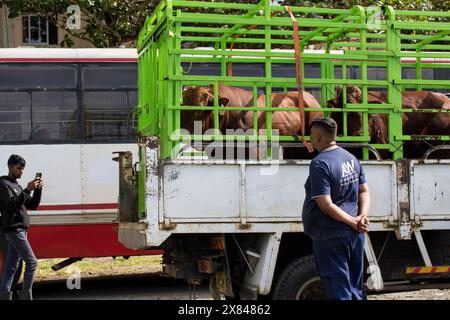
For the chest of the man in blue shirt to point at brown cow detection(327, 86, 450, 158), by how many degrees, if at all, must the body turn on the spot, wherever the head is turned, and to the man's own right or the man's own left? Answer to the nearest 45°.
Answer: approximately 45° to the man's own right

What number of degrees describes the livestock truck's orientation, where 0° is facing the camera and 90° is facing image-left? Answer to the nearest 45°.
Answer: approximately 270°

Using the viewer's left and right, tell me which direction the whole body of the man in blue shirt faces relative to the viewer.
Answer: facing away from the viewer and to the left of the viewer

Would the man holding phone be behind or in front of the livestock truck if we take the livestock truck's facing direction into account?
behind

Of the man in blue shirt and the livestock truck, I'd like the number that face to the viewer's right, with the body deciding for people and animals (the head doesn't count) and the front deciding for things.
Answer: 1

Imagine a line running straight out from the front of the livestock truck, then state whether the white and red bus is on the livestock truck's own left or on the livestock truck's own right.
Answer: on the livestock truck's own left

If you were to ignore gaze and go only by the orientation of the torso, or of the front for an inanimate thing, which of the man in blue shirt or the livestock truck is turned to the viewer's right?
the livestock truck

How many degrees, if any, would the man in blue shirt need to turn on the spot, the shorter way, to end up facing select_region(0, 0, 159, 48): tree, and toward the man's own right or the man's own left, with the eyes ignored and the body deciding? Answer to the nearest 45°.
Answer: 0° — they already face it
